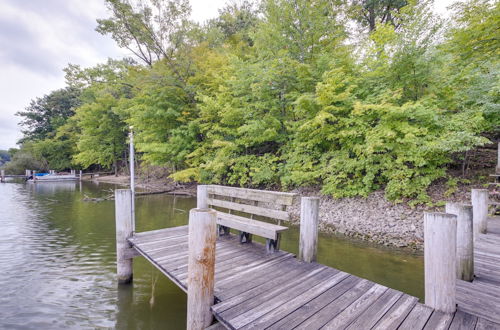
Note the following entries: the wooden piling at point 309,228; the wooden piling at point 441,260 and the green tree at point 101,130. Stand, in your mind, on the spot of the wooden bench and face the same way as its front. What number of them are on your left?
2

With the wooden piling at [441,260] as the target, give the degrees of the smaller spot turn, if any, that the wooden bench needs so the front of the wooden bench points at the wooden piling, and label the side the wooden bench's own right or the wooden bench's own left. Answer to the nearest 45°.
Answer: approximately 90° to the wooden bench's own left

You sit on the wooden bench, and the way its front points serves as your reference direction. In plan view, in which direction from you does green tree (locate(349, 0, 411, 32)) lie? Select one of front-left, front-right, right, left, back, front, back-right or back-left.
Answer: back

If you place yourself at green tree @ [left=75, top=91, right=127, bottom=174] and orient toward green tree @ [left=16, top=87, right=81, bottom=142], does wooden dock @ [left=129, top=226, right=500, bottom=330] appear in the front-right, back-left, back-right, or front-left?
back-left

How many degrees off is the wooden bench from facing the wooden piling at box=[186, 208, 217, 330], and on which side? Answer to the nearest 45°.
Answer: approximately 45° to its left

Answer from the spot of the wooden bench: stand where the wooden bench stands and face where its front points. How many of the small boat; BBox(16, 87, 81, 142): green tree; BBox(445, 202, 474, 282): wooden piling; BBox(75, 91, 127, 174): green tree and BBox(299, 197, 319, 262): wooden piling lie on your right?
3

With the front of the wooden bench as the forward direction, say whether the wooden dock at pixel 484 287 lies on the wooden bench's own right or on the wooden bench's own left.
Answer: on the wooden bench's own left

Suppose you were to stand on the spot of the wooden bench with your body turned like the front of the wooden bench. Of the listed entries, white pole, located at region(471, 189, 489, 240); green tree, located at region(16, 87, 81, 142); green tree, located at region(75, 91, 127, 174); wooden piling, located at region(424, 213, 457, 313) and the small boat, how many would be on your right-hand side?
3

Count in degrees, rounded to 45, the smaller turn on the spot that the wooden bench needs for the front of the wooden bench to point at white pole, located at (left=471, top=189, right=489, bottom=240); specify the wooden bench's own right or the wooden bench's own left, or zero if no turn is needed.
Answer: approximately 135° to the wooden bench's own left

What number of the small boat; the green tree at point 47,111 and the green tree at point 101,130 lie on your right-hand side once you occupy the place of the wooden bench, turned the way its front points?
3

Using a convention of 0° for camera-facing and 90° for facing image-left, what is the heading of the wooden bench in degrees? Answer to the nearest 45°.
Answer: approximately 45°

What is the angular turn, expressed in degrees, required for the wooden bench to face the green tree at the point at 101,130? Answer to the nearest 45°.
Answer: approximately 90° to its right

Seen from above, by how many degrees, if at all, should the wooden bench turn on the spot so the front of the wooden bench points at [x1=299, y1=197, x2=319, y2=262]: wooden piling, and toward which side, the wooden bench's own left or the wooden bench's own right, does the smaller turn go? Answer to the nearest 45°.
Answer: approximately 90° to the wooden bench's own left

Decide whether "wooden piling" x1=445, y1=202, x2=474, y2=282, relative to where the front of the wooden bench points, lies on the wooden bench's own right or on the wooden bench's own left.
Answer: on the wooden bench's own left
